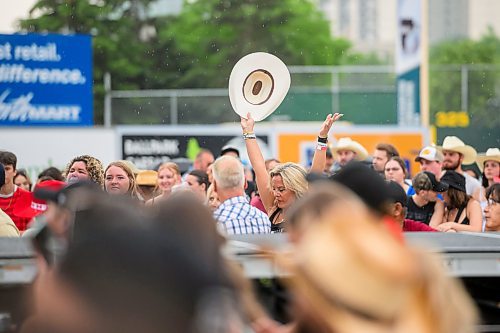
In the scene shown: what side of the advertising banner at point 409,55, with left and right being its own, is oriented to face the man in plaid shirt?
front

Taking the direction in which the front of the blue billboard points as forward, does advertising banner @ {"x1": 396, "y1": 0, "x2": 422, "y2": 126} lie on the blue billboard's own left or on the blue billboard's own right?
on the blue billboard's own left

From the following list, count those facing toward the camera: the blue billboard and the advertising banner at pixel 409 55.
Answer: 2

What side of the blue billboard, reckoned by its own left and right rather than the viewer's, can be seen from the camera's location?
front

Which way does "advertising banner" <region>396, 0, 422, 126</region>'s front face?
toward the camera

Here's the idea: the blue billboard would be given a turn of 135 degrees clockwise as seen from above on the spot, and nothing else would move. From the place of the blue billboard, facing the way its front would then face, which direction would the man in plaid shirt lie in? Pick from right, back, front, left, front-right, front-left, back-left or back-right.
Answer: back-left
